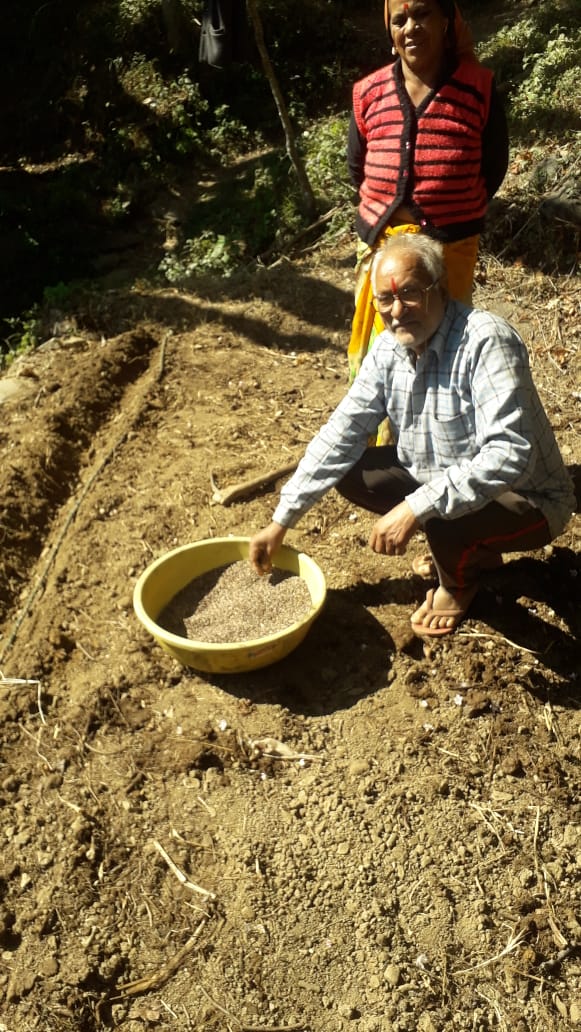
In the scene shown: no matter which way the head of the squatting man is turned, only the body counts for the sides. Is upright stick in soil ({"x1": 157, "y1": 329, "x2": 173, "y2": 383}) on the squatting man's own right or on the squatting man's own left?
on the squatting man's own right

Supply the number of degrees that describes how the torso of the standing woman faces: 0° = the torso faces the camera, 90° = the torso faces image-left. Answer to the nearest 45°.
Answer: approximately 0°

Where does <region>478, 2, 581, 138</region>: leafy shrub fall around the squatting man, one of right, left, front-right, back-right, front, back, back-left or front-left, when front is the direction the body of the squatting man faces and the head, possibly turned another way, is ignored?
back-right

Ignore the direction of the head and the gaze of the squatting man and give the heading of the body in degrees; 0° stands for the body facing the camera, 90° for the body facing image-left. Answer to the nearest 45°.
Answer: approximately 45°
